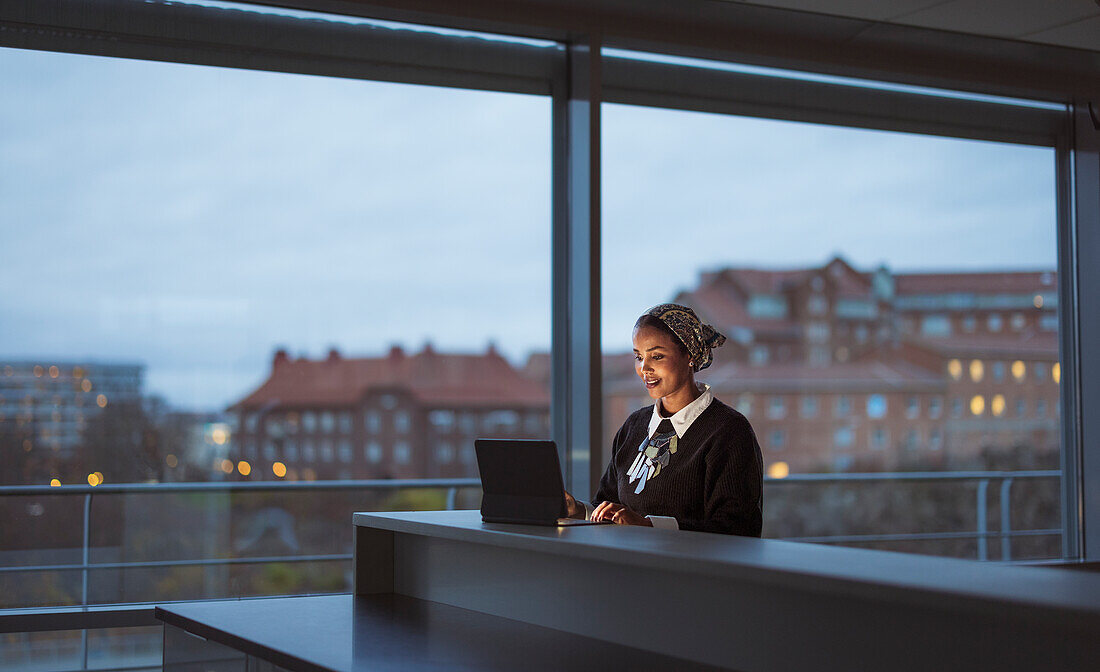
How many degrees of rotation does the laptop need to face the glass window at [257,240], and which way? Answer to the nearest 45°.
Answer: approximately 90° to its left

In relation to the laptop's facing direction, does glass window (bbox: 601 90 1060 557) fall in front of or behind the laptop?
in front

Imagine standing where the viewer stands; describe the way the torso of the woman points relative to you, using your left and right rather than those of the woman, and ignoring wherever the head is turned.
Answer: facing the viewer and to the left of the viewer

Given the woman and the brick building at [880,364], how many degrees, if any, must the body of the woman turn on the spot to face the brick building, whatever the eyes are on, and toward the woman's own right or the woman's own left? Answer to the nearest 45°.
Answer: approximately 135° to the woman's own right

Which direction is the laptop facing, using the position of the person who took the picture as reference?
facing away from the viewer and to the right of the viewer

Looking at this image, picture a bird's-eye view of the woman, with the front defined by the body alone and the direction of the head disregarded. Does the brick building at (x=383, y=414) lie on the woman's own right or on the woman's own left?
on the woman's own right

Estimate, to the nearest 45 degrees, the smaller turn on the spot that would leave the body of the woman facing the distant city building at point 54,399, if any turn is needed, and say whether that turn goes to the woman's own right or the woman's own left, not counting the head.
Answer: approximately 90° to the woman's own right

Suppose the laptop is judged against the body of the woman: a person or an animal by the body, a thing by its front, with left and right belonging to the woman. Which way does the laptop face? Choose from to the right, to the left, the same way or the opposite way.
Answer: the opposite way

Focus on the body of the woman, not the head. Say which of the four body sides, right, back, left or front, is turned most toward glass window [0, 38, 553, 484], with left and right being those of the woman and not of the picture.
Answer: right

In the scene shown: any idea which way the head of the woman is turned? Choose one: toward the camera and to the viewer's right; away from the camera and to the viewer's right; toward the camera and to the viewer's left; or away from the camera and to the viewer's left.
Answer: toward the camera and to the viewer's left

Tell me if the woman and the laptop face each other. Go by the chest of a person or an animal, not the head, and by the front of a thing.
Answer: yes
